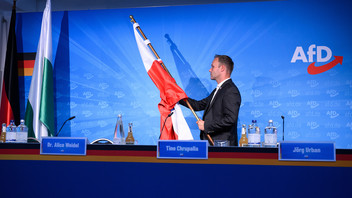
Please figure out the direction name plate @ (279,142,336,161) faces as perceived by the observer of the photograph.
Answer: facing the viewer

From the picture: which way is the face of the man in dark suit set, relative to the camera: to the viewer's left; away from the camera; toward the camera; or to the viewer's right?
to the viewer's left

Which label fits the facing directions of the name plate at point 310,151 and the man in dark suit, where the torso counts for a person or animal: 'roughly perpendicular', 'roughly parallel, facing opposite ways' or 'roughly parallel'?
roughly perpendicular

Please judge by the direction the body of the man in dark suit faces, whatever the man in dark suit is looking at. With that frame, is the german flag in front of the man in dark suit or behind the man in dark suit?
in front

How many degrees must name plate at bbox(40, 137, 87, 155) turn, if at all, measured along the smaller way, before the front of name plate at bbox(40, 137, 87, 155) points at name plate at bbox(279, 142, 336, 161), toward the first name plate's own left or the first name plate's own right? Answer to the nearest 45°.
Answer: approximately 45° to the first name plate's own left

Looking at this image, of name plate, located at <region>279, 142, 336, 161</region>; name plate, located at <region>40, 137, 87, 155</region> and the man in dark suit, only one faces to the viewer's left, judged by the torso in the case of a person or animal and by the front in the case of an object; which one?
the man in dark suit

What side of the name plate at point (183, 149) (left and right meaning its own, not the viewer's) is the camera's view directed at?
front

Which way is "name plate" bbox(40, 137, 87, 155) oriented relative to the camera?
toward the camera

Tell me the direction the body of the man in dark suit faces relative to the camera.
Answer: to the viewer's left

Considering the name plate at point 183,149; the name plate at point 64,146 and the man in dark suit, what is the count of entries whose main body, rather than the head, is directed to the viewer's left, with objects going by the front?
1

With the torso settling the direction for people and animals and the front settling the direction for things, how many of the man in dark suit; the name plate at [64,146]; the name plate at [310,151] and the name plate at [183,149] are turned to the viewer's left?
1
